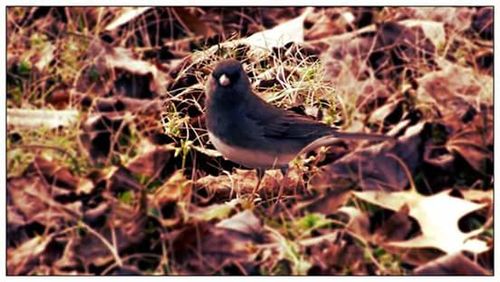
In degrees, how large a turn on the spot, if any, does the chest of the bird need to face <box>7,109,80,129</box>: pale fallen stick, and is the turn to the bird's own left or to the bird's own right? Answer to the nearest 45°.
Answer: approximately 45° to the bird's own right

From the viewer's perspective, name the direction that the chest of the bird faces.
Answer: to the viewer's left

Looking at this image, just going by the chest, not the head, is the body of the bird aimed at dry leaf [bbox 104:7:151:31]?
no

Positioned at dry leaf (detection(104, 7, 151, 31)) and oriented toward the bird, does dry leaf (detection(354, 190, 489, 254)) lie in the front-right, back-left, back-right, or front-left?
front-left

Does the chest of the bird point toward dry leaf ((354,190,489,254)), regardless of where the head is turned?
no
